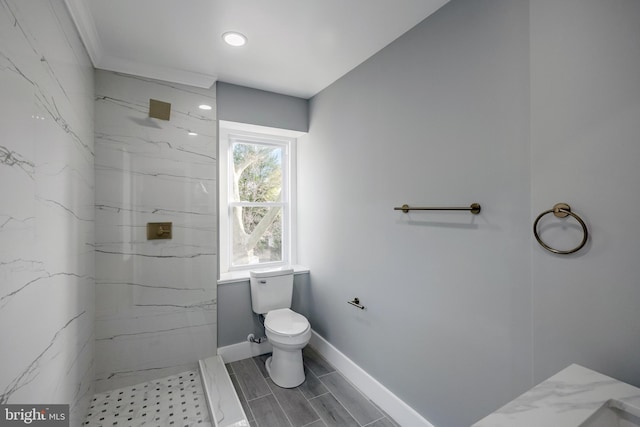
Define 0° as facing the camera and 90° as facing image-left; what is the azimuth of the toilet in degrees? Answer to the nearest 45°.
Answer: approximately 315°

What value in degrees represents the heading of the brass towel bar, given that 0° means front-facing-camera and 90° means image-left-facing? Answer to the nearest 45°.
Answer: approximately 45°

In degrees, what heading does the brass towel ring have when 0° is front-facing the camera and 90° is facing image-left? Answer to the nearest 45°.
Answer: approximately 45°

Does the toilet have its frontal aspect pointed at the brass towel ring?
yes
